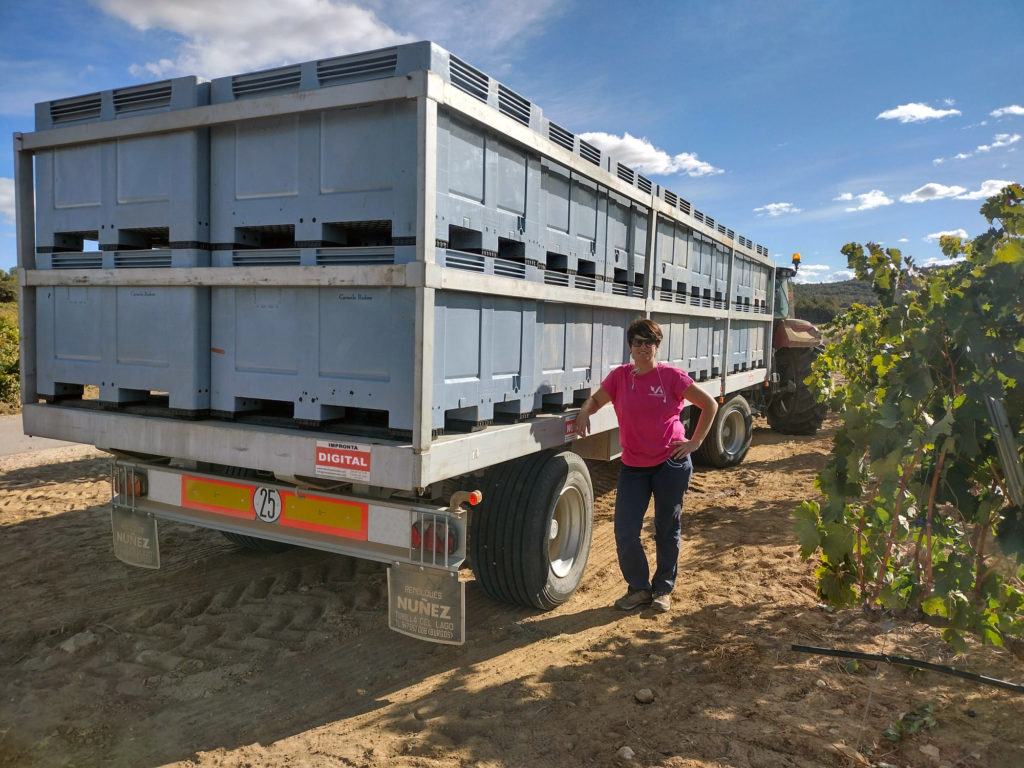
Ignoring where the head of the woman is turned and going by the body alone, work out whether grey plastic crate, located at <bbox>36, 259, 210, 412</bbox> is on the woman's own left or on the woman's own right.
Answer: on the woman's own right

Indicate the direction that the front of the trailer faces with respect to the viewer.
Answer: facing away from the viewer and to the right of the viewer

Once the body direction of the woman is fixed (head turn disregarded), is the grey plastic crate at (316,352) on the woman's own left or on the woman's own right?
on the woman's own right

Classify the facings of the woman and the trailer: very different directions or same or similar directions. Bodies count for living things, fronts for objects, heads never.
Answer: very different directions

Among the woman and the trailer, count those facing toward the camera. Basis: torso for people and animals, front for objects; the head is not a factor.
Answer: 1

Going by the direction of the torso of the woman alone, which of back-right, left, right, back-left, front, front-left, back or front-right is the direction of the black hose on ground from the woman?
front-left

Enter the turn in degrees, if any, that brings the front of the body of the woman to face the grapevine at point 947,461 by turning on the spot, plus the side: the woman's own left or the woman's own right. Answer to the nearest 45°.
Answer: approximately 45° to the woman's own left

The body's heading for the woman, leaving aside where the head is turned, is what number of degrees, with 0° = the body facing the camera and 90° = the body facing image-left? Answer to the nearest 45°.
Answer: approximately 0°

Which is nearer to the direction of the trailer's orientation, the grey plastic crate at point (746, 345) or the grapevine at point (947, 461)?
the grey plastic crate
